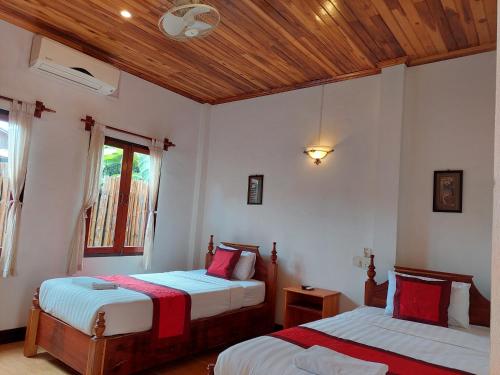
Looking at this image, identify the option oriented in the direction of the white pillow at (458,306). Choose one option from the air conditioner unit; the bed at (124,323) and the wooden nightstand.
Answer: the air conditioner unit

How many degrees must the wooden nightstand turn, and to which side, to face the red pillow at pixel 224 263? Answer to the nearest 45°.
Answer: approximately 45° to its right

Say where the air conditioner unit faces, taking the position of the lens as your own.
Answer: facing the viewer and to the right of the viewer

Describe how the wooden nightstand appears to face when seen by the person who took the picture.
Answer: facing the viewer and to the left of the viewer

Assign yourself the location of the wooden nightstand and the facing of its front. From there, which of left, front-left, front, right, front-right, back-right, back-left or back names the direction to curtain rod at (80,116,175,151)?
front-right

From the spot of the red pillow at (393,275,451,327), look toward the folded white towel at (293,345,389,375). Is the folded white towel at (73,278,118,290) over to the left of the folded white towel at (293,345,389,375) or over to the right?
right

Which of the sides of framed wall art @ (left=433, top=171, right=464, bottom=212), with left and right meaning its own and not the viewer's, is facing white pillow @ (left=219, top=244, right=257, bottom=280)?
right

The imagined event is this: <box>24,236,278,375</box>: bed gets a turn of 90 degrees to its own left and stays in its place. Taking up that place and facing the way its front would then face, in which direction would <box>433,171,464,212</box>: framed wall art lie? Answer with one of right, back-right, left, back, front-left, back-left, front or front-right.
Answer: front-left
